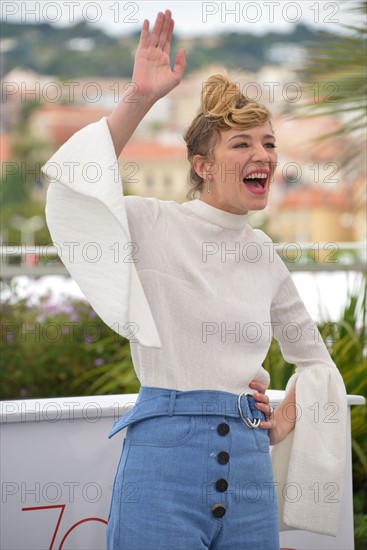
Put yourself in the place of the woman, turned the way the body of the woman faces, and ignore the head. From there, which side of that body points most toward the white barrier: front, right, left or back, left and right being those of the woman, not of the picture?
back

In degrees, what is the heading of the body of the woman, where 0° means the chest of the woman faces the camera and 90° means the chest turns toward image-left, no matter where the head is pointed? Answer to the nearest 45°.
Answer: approximately 315°

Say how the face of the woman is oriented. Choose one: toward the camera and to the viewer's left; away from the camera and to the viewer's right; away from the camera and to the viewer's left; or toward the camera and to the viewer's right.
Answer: toward the camera and to the viewer's right
